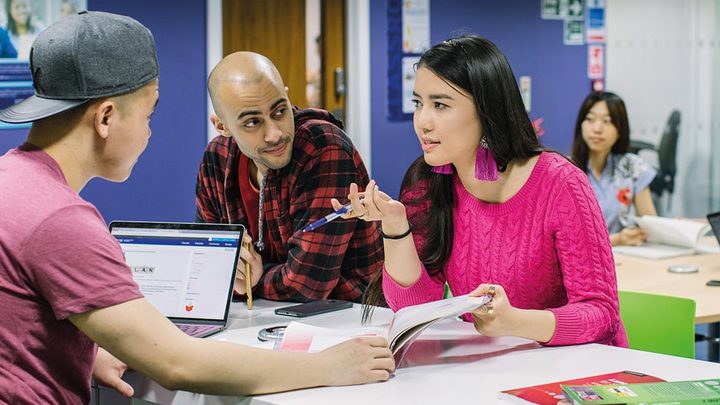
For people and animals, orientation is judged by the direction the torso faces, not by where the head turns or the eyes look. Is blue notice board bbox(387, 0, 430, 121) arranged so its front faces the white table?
yes

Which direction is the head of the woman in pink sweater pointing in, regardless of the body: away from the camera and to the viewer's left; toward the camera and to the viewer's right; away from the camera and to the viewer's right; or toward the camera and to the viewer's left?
toward the camera and to the viewer's left

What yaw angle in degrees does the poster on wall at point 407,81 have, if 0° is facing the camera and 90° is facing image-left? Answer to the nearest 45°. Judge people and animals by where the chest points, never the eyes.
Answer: approximately 0°

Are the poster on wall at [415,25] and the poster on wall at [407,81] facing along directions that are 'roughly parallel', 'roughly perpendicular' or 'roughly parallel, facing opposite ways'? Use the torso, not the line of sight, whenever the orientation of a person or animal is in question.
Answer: roughly parallel

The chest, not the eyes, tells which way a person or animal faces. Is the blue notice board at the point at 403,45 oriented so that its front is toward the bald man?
yes

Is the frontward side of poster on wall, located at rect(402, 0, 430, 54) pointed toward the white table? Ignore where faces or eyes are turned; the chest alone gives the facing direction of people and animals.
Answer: yes

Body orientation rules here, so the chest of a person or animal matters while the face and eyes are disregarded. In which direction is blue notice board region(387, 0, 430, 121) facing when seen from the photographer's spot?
facing the viewer

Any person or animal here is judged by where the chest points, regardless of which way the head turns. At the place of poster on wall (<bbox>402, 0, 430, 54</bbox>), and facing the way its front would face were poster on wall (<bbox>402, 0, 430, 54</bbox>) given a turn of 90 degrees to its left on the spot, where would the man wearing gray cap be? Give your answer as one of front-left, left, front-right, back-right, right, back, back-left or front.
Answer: right

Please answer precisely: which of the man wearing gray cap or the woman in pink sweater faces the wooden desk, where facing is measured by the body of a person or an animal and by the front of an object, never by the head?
the man wearing gray cap

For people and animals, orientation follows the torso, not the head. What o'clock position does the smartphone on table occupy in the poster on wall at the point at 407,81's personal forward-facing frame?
The smartphone on table is roughly at 12 o'clock from the poster on wall.

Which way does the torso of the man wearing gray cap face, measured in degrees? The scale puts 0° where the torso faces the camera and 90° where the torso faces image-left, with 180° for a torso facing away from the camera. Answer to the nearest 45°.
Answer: approximately 225°

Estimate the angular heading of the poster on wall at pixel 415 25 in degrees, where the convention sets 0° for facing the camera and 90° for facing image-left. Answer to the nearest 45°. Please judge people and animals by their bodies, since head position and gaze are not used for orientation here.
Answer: approximately 0°

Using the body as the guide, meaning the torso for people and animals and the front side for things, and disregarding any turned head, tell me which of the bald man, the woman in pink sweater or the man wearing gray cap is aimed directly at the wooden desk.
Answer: the man wearing gray cap

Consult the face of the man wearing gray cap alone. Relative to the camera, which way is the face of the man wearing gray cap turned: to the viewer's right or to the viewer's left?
to the viewer's right

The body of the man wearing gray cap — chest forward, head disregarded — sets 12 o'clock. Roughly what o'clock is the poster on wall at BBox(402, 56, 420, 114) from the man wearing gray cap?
The poster on wall is roughly at 11 o'clock from the man wearing gray cap.
